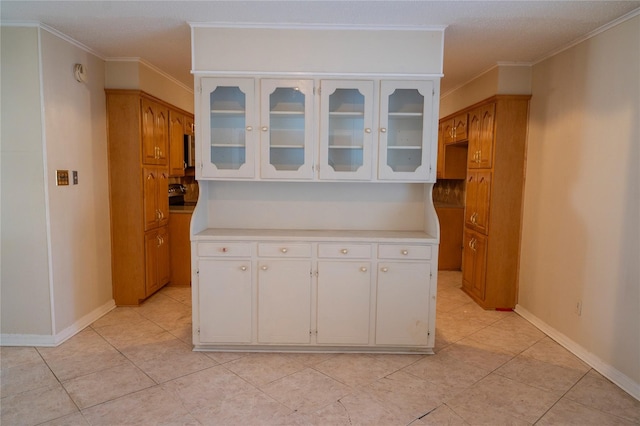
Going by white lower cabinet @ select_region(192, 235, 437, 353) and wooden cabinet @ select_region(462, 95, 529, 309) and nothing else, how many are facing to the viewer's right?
0

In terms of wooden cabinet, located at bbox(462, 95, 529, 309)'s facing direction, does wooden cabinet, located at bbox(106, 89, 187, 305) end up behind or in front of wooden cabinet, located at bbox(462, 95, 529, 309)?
in front

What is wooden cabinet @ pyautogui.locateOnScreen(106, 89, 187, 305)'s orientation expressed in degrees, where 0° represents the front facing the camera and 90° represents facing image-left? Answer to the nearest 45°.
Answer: approximately 315°

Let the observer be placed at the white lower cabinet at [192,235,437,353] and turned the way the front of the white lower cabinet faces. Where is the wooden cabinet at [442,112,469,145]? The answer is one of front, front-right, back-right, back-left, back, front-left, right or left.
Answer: back-left

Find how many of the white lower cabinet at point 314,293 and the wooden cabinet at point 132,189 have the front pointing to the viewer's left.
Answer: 0

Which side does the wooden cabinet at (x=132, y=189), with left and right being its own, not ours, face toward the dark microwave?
left

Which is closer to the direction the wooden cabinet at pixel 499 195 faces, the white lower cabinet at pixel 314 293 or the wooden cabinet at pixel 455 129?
the white lower cabinet

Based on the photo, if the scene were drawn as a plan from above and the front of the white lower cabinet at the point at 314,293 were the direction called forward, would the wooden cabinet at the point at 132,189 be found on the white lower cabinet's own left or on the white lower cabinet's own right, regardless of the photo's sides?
on the white lower cabinet's own right

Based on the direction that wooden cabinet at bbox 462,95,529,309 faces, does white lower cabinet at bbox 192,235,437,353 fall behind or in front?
in front

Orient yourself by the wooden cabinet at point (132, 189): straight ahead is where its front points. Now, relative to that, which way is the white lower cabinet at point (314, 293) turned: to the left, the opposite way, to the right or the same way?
to the right

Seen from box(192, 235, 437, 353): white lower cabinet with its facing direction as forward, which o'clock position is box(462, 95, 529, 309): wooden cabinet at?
The wooden cabinet is roughly at 8 o'clock from the white lower cabinet.

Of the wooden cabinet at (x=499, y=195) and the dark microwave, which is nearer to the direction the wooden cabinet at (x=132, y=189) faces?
the wooden cabinet
